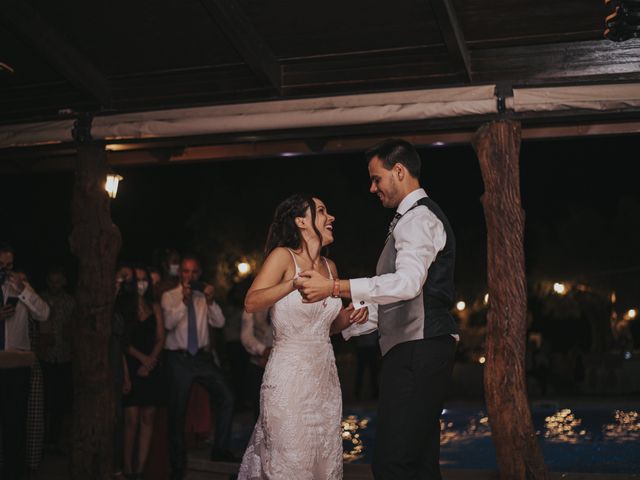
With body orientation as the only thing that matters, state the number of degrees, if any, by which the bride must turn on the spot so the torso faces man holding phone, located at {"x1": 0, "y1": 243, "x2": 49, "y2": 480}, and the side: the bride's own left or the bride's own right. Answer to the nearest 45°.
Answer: approximately 180°

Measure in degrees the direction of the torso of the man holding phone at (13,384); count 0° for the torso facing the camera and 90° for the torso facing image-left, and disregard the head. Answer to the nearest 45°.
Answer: approximately 0°

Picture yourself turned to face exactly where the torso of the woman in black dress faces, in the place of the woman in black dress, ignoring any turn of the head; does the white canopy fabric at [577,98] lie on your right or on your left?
on your left

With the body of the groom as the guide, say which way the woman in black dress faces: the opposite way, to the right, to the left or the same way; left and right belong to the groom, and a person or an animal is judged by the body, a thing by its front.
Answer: to the left
